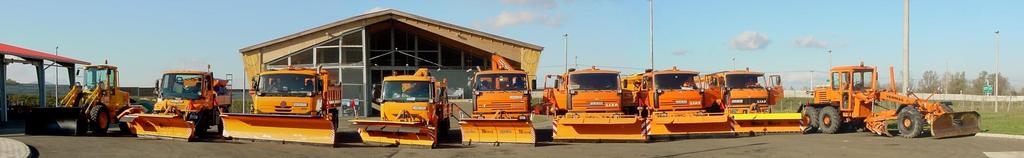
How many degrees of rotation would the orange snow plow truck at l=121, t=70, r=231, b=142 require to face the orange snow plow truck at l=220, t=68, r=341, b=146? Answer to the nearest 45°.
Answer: approximately 90° to its left

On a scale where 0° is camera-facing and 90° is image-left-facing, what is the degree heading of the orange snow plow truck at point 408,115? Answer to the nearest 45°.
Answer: approximately 0°

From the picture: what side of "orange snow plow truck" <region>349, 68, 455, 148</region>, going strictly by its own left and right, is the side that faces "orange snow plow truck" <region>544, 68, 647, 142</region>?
left

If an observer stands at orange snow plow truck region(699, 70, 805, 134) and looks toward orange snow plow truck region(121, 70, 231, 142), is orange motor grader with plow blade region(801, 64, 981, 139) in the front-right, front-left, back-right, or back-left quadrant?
back-left

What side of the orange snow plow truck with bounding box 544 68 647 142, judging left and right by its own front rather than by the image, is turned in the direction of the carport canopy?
right

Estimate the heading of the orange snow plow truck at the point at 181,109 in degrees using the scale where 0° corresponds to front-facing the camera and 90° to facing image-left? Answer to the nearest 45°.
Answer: approximately 45°

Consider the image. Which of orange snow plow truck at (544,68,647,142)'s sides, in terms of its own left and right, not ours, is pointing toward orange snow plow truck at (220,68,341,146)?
right

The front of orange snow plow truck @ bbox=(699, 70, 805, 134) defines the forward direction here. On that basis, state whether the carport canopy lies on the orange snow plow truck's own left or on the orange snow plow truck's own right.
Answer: on the orange snow plow truck's own right

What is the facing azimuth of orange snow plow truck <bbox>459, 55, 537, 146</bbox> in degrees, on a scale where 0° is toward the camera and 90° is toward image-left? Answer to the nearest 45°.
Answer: approximately 0°

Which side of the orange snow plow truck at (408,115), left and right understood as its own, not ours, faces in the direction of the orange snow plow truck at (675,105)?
left
